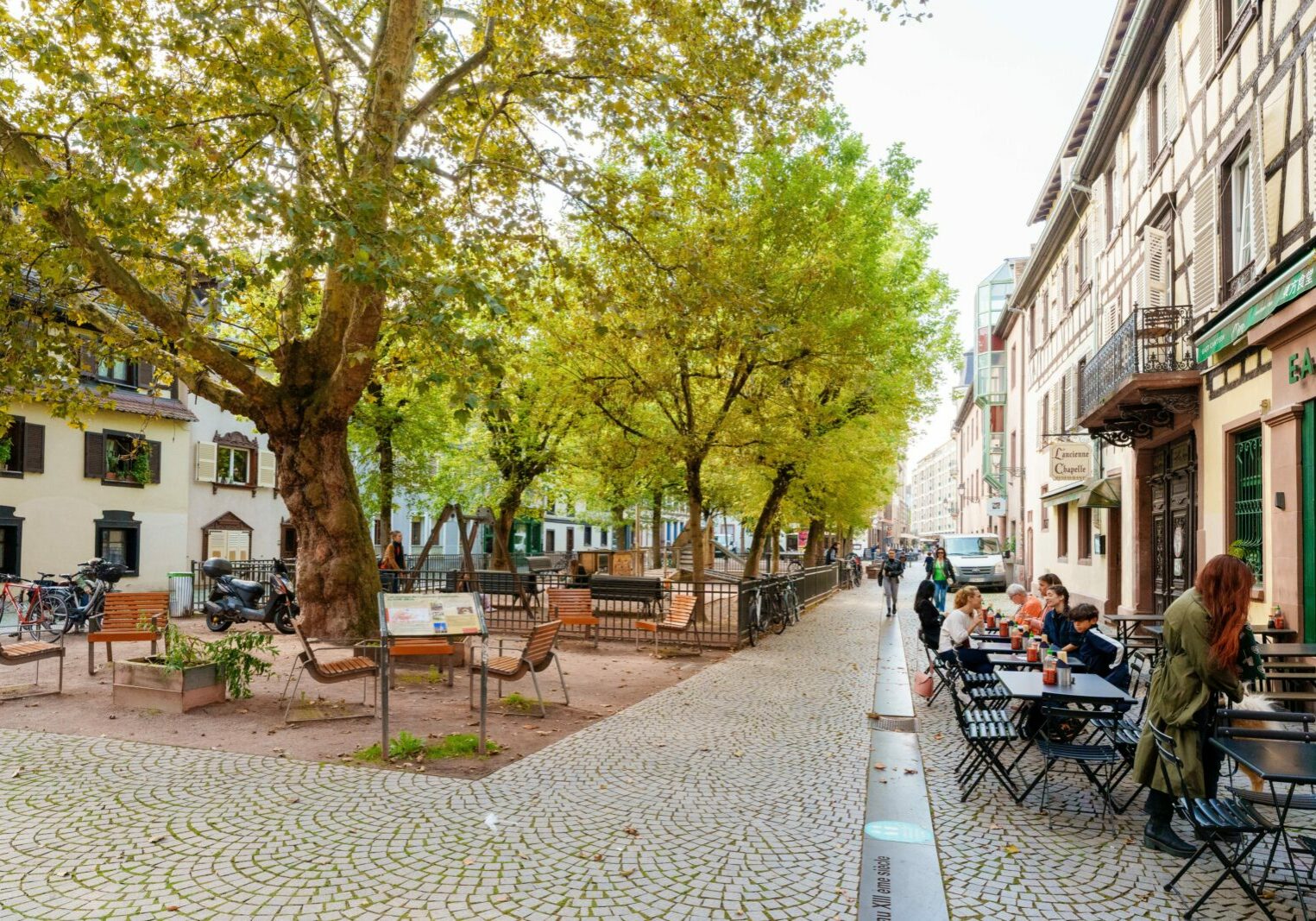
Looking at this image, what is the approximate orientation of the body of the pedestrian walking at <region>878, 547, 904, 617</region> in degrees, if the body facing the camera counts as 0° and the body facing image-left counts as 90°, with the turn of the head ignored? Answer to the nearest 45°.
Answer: approximately 0°

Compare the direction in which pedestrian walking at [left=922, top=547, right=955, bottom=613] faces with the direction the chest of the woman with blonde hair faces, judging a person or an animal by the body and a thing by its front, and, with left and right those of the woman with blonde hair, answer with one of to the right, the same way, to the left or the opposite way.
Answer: to the right

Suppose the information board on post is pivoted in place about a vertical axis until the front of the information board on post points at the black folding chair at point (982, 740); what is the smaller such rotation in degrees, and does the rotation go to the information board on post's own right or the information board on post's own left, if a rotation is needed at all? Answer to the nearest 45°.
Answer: approximately 45° to the information board on post's own left

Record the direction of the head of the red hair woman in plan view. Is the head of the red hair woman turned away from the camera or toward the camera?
away from the camera

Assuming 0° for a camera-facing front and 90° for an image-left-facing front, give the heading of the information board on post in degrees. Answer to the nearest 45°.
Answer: approximately 0°

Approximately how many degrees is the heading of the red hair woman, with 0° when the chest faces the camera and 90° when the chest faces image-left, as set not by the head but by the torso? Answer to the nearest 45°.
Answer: approximately 270°

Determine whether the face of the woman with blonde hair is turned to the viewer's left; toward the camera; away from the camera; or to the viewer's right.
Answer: to the viewer's right

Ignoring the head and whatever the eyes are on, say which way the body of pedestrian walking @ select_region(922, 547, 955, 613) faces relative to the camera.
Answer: toward the camera
